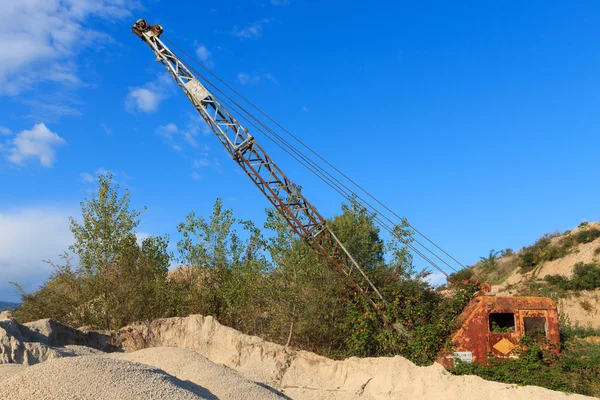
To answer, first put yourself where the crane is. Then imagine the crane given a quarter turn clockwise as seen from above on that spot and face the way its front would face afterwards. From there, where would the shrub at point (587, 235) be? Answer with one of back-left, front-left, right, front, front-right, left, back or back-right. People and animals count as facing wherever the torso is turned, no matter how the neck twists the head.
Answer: front-right

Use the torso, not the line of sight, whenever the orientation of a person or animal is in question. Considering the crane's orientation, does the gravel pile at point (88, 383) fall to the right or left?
on its left

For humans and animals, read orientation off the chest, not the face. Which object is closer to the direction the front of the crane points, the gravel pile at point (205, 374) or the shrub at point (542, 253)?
the gravel pile

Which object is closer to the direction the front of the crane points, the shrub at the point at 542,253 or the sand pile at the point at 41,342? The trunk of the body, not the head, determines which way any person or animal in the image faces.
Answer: the sand pile

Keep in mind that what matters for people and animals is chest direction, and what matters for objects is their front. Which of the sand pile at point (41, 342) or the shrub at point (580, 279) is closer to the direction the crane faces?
the sand pile

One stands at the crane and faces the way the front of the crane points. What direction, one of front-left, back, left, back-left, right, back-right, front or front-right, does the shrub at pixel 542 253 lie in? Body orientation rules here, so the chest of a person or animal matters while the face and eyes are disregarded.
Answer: back-right

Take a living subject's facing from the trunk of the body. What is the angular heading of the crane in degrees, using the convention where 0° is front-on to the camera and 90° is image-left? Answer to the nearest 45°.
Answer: approximately 90°
